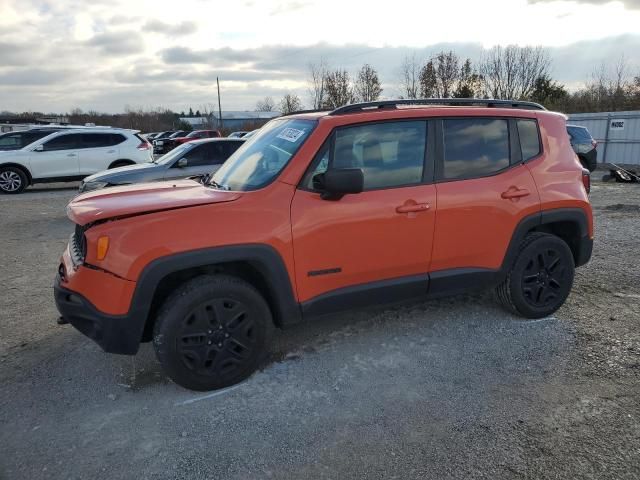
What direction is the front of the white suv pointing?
to the viewer's left

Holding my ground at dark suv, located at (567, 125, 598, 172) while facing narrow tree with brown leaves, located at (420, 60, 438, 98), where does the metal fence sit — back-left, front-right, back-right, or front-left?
front-right

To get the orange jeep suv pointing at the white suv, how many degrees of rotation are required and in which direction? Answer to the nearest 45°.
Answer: approximately 90° to its right

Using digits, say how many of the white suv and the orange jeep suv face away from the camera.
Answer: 0

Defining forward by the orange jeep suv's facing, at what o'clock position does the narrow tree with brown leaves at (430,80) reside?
The narrow tree with brown leaves is roughly at 5 o'clock from the orange jeep suv.

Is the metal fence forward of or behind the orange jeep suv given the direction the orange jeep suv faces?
behind

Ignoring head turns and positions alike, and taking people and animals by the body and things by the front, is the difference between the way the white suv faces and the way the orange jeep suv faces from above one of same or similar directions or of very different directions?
same or similar directions

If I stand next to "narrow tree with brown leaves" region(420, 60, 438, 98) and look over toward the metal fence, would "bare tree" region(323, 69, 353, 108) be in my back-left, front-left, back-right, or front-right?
back-right

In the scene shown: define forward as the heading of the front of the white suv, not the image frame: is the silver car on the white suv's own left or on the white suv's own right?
on the white suv's own left
